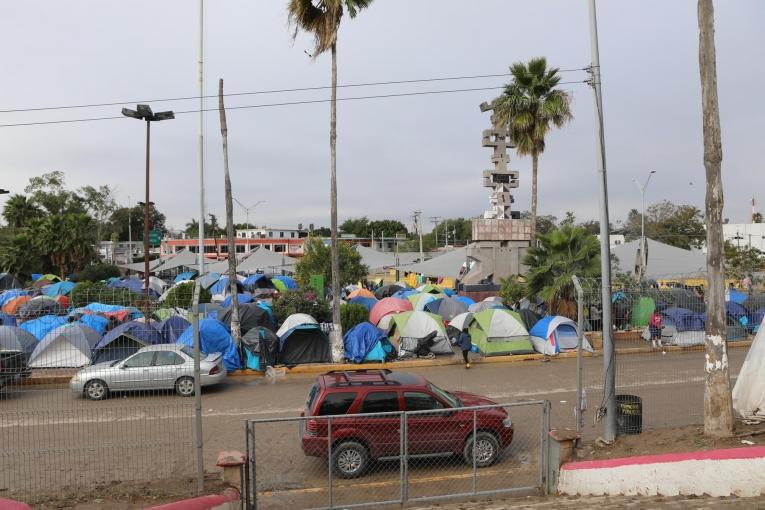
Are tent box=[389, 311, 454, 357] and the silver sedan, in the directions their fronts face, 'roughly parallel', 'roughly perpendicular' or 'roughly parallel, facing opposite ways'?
roughly perpendicular

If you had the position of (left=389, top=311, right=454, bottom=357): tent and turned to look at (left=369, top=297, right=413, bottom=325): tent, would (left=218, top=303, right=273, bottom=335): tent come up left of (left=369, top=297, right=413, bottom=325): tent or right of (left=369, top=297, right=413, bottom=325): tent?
left

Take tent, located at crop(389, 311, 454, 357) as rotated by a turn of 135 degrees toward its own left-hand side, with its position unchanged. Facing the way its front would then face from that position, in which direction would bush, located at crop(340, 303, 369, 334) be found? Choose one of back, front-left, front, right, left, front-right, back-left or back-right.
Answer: left

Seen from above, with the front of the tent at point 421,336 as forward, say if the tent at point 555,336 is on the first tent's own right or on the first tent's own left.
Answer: on the first tent's own left

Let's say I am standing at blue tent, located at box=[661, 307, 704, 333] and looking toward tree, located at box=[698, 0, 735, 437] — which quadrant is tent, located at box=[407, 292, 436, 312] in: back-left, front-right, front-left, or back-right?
back-right

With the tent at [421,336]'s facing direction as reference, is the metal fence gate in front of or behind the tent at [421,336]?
in front

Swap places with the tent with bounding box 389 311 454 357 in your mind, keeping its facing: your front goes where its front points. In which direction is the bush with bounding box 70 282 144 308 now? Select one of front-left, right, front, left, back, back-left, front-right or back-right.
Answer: right

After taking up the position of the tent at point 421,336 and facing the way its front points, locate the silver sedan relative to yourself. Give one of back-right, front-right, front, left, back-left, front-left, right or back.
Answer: front-right

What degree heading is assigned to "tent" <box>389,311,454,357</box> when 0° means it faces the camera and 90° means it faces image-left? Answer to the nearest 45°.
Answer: approximately 0°

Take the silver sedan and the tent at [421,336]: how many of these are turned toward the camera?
1

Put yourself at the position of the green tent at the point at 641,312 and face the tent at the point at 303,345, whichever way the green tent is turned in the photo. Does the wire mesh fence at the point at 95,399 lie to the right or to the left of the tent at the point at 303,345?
left

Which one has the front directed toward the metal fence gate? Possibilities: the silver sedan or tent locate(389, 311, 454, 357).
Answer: the tent
